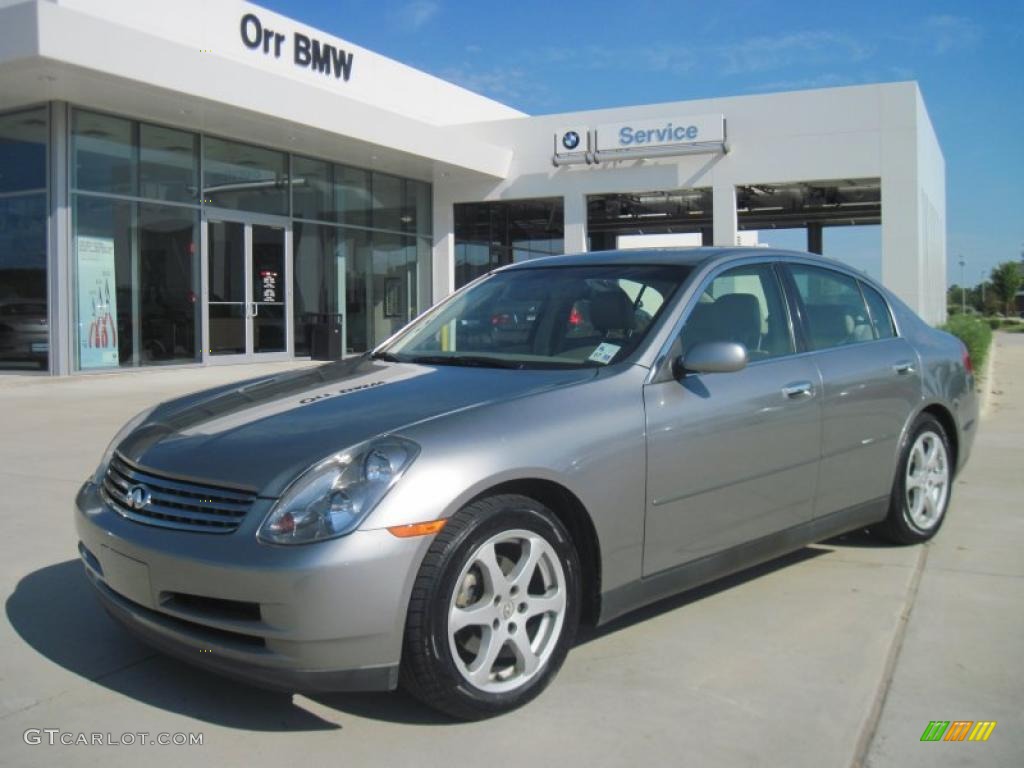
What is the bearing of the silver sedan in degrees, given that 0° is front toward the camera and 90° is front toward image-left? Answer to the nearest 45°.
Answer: approximately 45°

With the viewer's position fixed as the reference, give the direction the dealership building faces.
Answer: facing the viewer and to the right of the viewer
